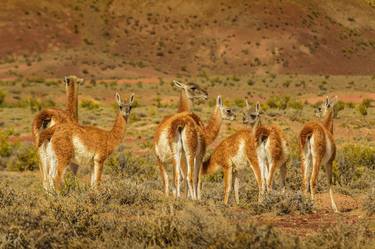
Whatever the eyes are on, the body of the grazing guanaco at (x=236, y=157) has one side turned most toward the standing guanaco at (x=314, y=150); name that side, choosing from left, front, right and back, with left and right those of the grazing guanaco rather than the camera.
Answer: back

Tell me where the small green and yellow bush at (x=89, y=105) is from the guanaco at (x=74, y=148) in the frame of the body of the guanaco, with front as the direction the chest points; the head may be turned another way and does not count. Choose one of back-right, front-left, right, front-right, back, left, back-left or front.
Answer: left

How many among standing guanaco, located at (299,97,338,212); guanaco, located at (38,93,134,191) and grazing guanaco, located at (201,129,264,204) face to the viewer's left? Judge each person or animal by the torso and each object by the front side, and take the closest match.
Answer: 1

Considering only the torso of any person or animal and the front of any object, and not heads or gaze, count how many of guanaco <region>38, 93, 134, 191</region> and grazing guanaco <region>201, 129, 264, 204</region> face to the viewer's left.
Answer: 1

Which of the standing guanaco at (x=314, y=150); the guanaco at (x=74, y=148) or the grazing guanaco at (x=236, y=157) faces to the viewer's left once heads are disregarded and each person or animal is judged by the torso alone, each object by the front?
the grazing guanaco

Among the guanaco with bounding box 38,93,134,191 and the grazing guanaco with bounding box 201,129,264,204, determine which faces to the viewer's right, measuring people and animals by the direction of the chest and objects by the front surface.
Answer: the guanaco

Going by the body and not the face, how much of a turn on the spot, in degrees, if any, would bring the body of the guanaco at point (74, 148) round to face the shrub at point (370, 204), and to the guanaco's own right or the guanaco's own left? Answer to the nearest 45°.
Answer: approximately 45° to the guanaco's own right

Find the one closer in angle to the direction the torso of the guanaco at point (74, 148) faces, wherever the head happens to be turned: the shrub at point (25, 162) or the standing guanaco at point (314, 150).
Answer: the standing guanaco

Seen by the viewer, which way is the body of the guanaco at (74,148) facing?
to the viewer's right

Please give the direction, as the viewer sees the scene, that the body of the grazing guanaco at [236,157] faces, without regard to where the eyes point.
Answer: to the viewer's left

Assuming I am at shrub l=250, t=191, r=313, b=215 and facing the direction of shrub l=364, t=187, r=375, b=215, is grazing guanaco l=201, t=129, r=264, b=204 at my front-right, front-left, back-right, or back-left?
back-left

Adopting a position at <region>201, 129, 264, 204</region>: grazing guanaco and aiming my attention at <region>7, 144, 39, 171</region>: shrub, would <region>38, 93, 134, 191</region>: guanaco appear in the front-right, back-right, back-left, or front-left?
front-left

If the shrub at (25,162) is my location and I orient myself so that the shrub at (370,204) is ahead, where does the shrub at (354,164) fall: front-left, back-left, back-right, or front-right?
front-left

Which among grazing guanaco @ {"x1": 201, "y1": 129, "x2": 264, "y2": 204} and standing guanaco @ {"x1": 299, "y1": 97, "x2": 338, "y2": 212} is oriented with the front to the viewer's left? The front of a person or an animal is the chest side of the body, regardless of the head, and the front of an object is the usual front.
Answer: the grazing guanaco
